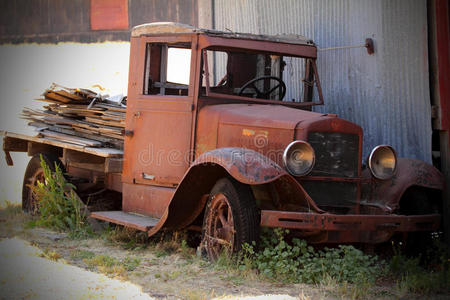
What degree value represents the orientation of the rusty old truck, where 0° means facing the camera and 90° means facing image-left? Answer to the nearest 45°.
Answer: approximately 315°

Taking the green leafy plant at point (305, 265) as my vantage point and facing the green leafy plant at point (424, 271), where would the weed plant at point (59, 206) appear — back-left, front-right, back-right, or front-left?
back-left

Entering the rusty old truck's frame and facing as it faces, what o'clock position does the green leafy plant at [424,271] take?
The green leafy plant is roughly at 11 o'clock from the rusty old truck.

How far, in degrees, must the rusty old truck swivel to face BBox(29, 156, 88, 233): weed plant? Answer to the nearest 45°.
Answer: approximately 180°

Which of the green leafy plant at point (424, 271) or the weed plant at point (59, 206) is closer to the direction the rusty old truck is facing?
the green leafy plant
